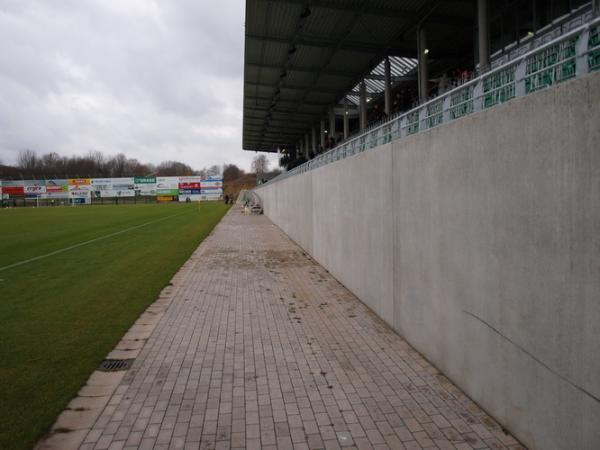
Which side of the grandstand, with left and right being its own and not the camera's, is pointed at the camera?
left
